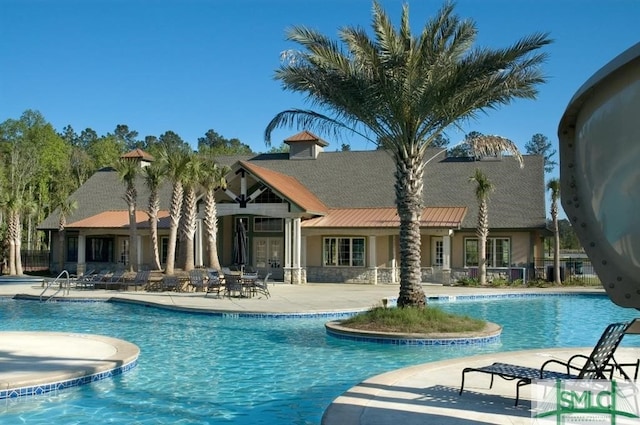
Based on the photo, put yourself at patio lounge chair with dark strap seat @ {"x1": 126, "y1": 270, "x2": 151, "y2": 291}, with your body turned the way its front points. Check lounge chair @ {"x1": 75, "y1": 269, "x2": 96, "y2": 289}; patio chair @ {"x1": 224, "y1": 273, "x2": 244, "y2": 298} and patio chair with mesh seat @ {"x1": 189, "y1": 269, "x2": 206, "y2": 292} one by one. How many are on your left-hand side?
2

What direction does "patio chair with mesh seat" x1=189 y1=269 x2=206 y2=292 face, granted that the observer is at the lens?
facing the viewer and to the right of the viewer

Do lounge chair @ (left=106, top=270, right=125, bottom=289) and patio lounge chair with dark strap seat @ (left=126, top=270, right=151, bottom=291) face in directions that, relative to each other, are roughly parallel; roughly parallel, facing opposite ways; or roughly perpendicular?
roughly parallel

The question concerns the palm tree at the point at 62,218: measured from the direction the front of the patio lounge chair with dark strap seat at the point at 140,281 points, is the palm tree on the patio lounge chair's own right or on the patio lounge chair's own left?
on the patio lounge chair's own right

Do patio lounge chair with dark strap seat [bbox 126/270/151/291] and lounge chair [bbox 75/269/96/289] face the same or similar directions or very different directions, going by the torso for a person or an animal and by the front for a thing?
same or similar directions

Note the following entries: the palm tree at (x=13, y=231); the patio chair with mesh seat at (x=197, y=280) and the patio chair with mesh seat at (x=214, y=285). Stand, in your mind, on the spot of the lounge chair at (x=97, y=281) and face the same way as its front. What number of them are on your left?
2

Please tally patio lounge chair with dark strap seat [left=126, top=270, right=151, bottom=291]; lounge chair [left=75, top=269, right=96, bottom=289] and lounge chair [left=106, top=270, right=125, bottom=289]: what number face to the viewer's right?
0

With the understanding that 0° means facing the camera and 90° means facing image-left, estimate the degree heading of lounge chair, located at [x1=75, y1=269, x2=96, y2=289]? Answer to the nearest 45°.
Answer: approximately 45°

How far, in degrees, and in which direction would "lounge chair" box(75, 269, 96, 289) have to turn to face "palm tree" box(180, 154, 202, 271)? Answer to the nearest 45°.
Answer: approximately 135° to its left

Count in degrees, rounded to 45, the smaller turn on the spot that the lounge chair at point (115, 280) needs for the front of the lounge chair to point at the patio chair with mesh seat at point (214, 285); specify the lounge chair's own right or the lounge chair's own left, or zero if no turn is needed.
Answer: approximately 90° to the lounge chair's own left

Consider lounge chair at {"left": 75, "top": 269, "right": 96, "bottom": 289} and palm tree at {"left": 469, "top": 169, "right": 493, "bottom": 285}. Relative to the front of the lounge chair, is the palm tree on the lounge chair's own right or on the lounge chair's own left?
on the lounge chair's own left
